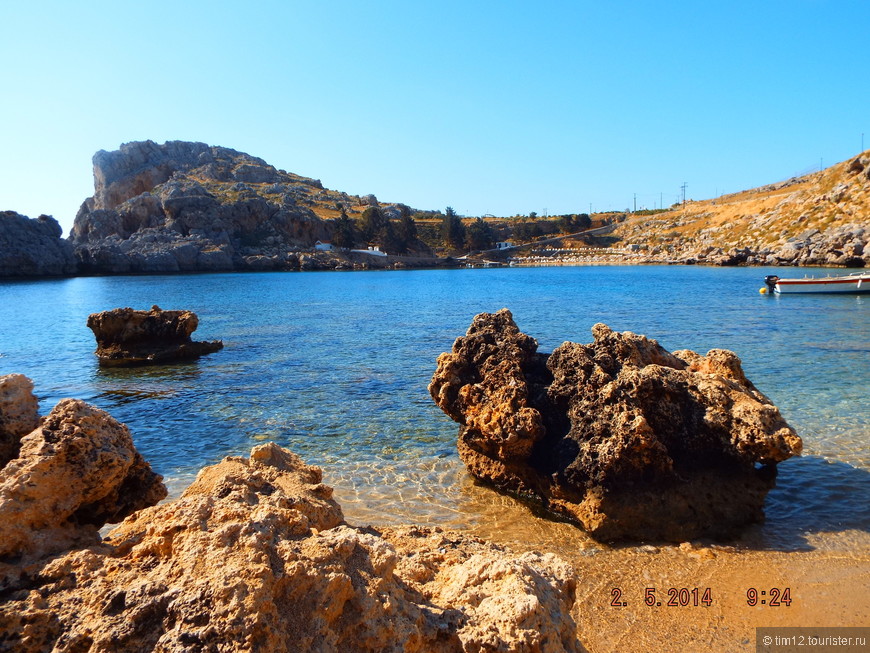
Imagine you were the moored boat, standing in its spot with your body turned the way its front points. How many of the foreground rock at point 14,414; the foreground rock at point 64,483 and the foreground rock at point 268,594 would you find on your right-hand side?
3

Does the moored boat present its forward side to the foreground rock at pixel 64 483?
no

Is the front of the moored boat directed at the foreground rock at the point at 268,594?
no

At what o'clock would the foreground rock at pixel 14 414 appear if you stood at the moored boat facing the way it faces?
The foreground rock is roughly at 3 o'clock from the moored boat.

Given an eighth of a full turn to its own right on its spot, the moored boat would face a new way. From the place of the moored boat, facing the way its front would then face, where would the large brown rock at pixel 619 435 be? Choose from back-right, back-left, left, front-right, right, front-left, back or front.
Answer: front-right

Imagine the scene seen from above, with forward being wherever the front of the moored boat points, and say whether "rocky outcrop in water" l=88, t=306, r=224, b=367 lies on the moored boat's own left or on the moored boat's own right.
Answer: on the moored boat's own right

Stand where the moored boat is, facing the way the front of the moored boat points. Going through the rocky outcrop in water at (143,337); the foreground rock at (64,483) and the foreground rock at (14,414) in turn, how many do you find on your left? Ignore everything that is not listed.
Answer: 0

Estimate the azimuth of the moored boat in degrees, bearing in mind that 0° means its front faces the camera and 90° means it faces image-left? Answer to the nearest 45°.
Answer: approximately 270°
